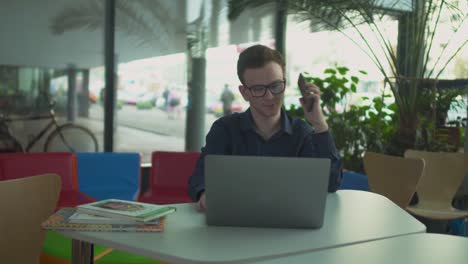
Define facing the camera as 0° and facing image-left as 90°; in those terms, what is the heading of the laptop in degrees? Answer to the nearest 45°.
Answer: approximately 180°

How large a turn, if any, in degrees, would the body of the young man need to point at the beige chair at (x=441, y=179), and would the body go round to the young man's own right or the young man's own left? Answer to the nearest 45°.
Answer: approximately 135° to the young man's own left

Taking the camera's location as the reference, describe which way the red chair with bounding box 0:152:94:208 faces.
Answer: facing the viewer and to the right of the viewer

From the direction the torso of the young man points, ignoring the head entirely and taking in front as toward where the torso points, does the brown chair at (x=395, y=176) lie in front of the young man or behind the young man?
behind

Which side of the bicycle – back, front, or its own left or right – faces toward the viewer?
right

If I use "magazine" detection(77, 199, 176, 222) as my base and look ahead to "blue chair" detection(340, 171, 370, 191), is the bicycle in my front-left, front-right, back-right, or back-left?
front-left

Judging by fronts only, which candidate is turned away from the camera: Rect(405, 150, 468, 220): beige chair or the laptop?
the laptop

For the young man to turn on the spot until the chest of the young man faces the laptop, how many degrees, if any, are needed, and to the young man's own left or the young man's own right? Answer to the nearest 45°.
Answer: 0° — they already face it

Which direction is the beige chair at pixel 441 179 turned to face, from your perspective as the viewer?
facing the viewer

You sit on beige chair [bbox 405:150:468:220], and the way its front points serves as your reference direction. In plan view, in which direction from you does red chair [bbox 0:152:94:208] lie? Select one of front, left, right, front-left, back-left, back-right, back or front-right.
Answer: front-right

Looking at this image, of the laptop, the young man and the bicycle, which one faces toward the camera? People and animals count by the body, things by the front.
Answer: the young man

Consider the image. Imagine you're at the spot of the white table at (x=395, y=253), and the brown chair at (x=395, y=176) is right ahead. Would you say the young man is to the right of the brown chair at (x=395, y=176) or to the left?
left

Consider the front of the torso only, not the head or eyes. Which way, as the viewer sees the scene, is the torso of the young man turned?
toward the camera
